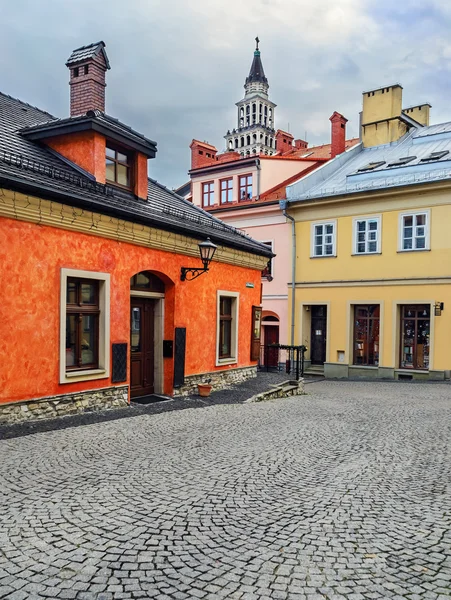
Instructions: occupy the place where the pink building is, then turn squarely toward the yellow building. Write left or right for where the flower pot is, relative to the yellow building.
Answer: right

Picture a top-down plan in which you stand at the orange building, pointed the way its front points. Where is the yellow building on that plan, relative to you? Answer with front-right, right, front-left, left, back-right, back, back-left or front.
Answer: left

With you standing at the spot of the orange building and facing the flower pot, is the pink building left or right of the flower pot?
left

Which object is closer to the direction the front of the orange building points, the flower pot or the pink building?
the flower pot

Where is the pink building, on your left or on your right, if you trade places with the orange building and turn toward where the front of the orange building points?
on your left

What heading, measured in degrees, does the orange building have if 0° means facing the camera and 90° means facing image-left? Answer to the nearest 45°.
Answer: approximately 315°
